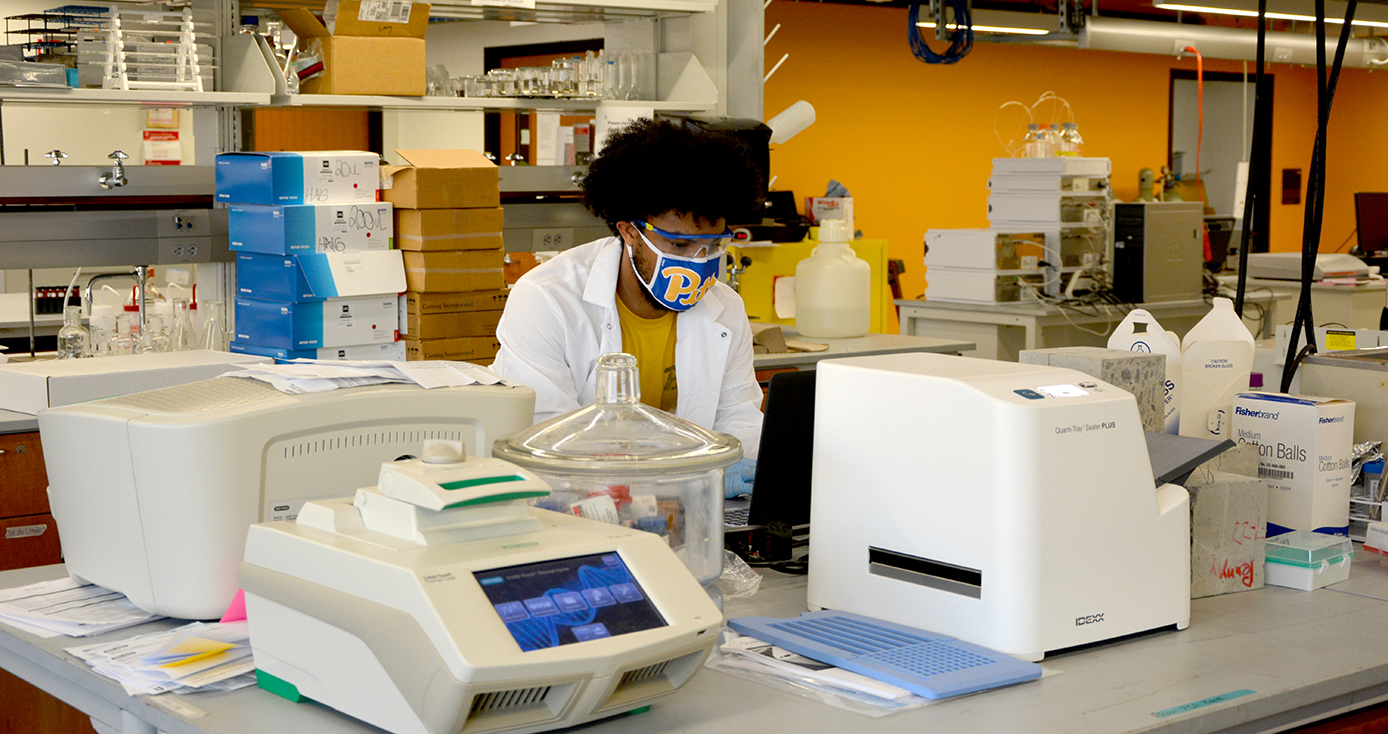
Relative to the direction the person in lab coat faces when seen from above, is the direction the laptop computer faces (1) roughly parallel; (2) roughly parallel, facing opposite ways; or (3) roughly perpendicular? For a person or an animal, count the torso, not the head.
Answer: roughly parallel, facing opposite ways

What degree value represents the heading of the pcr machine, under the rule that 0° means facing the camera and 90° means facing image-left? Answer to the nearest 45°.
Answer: approximately 315°

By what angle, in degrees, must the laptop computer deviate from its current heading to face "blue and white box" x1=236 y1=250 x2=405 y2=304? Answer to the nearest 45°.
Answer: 0° — it already faces it

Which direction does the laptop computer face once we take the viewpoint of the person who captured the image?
facing away from the viewer and to the left of the viewer

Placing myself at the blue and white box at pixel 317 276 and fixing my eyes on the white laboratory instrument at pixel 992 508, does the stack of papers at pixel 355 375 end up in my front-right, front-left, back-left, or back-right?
front-right

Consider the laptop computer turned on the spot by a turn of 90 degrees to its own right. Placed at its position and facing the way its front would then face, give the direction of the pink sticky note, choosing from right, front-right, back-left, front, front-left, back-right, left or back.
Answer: back

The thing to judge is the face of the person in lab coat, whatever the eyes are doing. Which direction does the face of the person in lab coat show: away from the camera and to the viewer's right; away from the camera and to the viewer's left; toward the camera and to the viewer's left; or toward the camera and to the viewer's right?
toward the camera and to the viewer's right

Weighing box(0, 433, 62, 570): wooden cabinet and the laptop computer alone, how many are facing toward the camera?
1

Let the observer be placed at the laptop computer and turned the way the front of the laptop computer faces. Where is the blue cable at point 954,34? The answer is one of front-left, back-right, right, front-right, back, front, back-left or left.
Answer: front-right

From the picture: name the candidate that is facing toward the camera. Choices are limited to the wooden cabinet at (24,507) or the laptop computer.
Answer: the wooden cabinet

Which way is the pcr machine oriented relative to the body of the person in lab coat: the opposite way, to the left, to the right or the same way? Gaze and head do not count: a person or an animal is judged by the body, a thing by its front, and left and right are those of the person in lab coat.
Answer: the same way

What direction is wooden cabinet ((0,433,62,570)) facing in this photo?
toward the camera

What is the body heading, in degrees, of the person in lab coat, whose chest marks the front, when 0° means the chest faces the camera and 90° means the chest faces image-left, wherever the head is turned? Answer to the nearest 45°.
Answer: approximately 315°

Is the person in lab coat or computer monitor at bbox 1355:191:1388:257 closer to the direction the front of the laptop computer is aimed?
the person in lab coat
